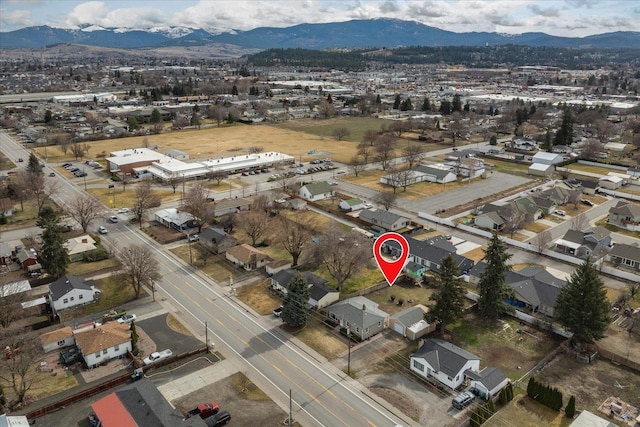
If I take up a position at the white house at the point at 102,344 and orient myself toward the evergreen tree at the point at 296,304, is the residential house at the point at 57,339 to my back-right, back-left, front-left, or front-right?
back-left

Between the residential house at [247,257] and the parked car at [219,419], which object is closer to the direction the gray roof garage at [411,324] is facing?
the parked car

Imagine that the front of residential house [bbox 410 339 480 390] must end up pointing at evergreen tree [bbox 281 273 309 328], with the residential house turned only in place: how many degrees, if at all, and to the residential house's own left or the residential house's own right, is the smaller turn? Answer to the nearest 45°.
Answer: approximately 45° to the residential house's own right

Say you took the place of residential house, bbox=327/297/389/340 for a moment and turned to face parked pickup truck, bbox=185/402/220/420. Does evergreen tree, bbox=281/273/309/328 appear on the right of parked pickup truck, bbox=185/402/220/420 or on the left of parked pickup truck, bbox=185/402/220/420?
right

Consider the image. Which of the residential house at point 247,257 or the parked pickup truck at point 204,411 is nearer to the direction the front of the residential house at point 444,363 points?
the parked pickup truck

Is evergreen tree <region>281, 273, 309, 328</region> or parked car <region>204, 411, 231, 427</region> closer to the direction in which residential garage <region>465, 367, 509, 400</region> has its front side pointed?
the parked car

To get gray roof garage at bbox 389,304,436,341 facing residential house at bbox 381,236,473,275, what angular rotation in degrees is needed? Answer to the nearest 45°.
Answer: approximately 135° to its right

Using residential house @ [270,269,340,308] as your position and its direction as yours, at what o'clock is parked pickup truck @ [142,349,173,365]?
The parked pickup truck is roughly at 12 o'clock from the residential house.

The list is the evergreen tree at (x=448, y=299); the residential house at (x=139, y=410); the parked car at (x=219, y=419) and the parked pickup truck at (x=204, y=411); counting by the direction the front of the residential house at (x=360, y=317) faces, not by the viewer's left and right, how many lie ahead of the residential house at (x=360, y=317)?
3

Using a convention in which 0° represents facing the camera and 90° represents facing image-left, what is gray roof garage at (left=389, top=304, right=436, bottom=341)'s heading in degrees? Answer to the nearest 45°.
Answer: approximately 45°

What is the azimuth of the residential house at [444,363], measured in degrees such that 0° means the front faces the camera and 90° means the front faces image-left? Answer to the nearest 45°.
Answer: approximately 45°
